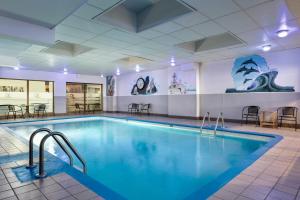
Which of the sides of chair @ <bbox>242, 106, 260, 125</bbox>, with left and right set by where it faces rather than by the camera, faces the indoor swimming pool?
front

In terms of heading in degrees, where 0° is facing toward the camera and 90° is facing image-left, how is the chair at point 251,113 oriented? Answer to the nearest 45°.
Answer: approximately 45°

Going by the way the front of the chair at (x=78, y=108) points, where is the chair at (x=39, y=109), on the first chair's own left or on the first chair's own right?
on the first chair's own right

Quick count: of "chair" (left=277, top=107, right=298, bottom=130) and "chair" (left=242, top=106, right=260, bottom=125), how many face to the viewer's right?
0

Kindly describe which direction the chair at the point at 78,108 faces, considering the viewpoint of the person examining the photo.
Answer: facing the viewer and to the right of the viewer

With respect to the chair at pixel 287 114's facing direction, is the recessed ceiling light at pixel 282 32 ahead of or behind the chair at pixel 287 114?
ahead

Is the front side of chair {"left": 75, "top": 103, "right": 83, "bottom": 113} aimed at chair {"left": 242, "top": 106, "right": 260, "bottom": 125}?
yes

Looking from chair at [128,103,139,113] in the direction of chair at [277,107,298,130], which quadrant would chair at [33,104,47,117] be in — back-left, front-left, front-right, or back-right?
back-right

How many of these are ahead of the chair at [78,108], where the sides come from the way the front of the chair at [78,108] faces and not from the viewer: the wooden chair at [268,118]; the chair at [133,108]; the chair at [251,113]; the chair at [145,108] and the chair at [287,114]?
5

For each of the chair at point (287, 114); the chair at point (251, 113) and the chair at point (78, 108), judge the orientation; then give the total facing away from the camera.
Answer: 0

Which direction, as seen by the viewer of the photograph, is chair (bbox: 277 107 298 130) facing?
facing the viewer and to the left of the viewer

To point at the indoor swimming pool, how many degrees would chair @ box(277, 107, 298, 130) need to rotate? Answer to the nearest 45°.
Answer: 0° — it already faces it

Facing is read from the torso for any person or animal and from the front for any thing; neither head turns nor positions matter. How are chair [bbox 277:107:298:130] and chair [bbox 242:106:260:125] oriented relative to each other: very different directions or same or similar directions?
same or similar directions

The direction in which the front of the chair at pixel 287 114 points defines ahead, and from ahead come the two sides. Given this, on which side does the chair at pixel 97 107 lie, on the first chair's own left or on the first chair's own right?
on the first chair's own right
